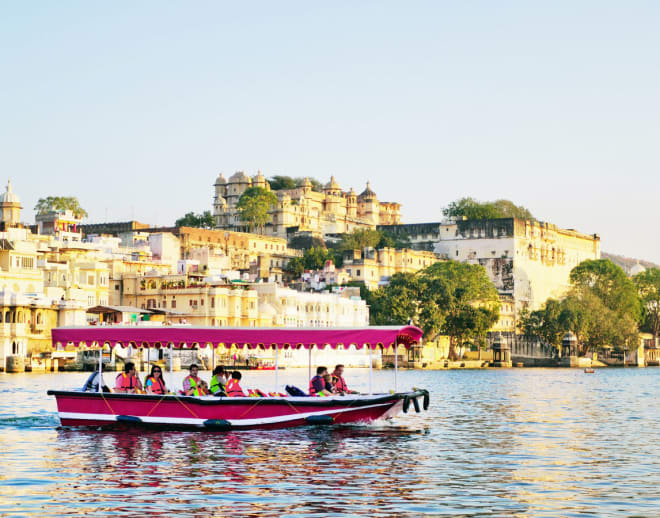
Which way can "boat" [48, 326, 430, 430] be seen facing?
to the viewer's right
